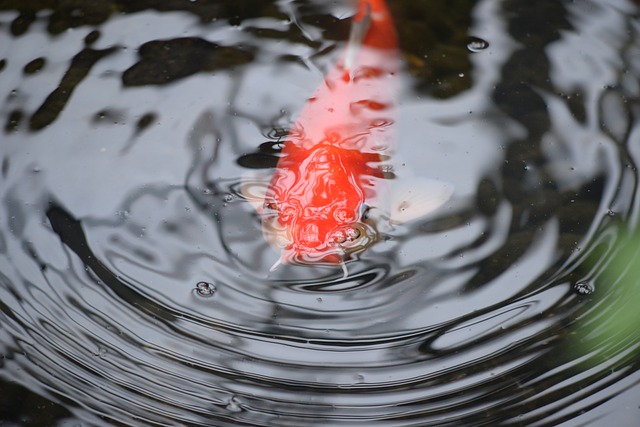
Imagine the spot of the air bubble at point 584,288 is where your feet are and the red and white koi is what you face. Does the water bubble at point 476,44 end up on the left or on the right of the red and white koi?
right

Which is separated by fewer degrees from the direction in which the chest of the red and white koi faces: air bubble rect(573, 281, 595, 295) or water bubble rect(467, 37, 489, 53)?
the air bubble

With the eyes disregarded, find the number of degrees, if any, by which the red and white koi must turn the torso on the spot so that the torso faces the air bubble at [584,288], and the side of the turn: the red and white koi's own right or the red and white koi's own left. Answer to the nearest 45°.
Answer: approximately 45° to the red and white koi's own left

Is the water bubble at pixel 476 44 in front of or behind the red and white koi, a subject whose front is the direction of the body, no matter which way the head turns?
behind

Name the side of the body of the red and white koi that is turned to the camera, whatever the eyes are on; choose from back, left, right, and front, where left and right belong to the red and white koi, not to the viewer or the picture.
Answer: front
